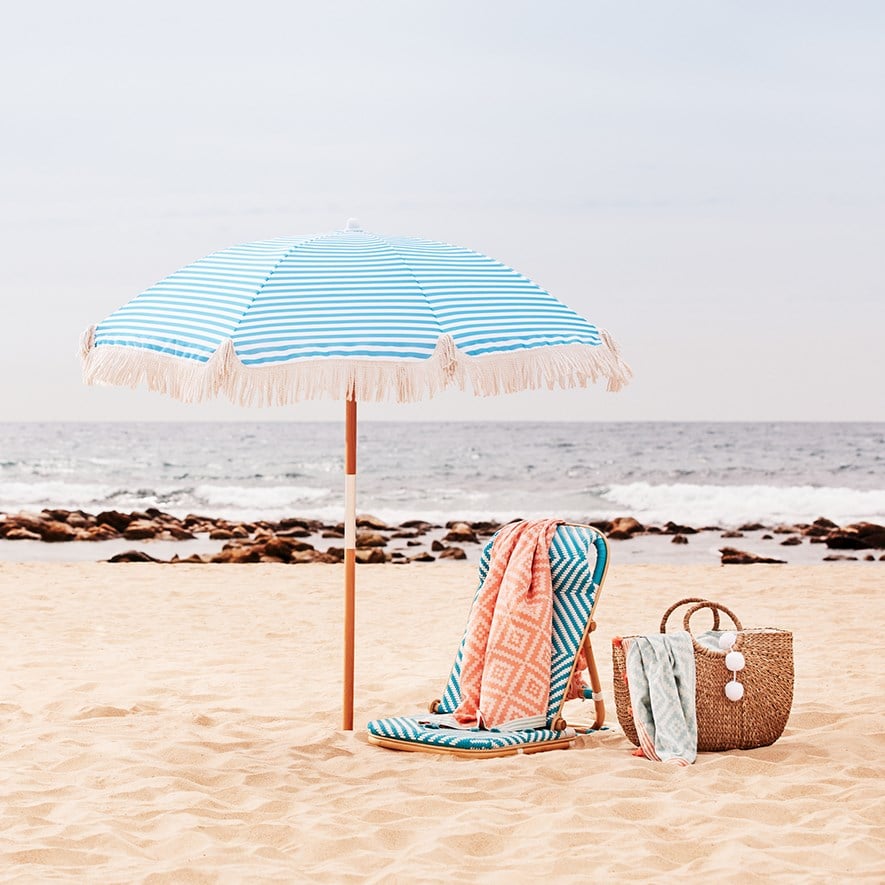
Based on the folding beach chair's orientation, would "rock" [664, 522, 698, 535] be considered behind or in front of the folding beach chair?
behind

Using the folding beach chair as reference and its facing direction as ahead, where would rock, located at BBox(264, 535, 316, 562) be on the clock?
The rock is roughly at 4 o'clock from the folding beach chair.

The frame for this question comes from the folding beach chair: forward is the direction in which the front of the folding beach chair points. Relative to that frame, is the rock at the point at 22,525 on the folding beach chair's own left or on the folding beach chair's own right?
on the folding beach chair's own right

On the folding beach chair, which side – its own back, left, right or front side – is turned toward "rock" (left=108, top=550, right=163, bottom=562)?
right

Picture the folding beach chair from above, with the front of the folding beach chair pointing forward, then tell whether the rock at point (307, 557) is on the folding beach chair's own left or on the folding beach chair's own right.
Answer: on the folding beach chair's own right

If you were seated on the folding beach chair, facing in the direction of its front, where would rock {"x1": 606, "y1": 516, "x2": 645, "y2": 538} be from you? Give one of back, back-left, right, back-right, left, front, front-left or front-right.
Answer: back-right

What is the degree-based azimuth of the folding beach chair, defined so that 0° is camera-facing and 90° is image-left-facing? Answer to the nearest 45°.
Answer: approximately 45°

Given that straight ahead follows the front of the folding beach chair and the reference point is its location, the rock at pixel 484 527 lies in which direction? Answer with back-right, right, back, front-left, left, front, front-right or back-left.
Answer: back-right
